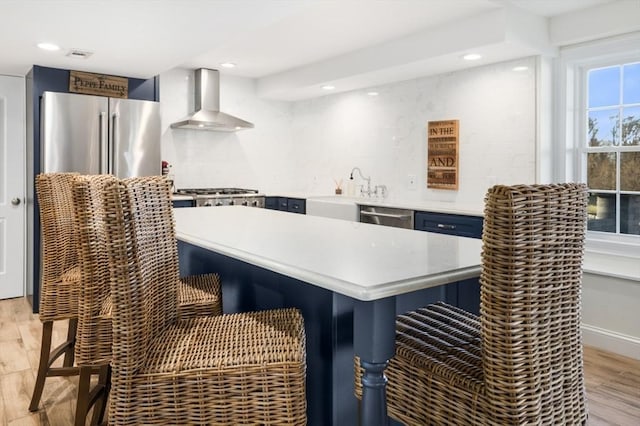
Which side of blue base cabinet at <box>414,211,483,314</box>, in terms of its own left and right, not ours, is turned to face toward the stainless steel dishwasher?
right

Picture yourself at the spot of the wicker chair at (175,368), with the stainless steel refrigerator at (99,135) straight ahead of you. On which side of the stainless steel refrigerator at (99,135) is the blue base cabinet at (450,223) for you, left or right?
right

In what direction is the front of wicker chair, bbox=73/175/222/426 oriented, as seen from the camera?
facing to the right of the viewer

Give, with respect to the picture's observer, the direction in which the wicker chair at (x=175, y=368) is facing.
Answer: facing to the right of the viewer

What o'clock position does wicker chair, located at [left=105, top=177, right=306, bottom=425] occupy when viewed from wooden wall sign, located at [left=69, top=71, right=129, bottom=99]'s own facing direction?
The wicker chair is roughly at 12 o'clock from the wooden wall sign.

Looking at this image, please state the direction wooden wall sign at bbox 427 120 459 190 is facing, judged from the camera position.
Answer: facing the viewer and to the left of the viewer

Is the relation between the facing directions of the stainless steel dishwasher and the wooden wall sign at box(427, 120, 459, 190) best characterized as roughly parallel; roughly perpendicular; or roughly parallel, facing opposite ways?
roughly parallel

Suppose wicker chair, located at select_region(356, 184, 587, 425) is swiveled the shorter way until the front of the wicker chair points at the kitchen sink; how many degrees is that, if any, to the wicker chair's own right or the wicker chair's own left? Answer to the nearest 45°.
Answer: approximately 45° to the wicker chair's own right

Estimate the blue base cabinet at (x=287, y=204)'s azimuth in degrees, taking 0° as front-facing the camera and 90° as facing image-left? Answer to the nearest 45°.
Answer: approximately 45°

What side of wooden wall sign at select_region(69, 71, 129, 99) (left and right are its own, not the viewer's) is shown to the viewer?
front

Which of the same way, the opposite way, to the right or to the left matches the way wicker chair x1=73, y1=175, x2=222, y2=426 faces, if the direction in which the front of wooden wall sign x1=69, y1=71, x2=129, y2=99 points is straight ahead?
to the left

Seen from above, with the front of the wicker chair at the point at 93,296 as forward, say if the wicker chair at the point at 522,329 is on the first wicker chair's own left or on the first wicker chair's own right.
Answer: on the first wicker chair's own right

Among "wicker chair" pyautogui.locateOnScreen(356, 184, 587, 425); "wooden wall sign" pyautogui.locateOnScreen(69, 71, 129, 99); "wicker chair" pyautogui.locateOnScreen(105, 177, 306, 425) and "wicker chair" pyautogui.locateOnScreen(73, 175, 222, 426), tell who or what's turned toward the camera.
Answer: the wooden wall sign
